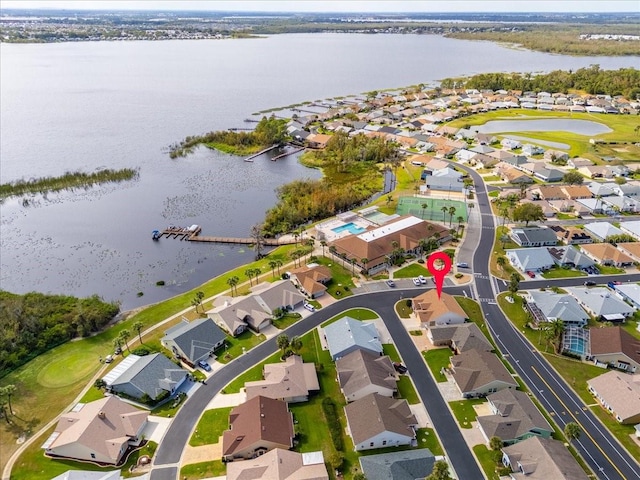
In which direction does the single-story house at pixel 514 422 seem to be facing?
to the viewer's left

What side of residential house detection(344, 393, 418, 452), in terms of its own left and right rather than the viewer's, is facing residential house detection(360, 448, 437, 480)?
right

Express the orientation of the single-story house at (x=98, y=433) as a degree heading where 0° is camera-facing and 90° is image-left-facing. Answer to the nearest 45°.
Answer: approximately 270°

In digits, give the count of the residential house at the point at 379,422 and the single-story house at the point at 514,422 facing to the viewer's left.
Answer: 1

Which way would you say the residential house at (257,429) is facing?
to the viewer's left

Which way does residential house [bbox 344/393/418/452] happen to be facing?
to the viewer's right

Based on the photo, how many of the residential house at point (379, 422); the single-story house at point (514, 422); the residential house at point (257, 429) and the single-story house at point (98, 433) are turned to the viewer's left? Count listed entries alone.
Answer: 2

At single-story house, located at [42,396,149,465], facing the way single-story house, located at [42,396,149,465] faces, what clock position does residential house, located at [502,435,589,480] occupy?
The residential house is roughly at 1 o'clock from the single-story house.

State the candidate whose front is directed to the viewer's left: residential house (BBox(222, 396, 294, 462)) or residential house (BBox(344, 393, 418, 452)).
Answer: residential house (BBox(222, 396, 294, 462))

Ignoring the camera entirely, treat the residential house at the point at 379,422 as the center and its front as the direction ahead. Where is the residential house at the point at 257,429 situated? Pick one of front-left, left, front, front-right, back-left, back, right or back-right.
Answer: back

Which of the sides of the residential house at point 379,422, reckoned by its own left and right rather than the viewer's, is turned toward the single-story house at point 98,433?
back

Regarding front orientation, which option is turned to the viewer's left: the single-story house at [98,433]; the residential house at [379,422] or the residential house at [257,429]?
the residential house at [257,429]

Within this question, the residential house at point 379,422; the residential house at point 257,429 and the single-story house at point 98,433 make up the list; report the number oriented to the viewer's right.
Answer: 2

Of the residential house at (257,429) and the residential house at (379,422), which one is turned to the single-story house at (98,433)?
the residential house at (257,429)
